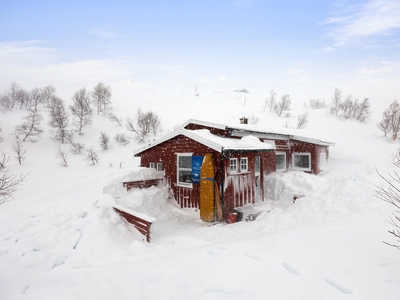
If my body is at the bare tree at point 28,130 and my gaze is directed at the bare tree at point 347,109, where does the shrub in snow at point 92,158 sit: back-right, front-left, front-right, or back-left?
front-right

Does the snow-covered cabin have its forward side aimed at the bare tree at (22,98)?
no

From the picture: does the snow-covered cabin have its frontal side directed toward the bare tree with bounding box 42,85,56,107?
no

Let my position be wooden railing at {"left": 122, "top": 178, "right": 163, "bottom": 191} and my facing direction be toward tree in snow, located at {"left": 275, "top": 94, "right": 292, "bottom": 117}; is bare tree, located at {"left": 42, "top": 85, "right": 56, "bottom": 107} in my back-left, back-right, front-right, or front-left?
front-left

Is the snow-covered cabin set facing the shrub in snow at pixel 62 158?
no

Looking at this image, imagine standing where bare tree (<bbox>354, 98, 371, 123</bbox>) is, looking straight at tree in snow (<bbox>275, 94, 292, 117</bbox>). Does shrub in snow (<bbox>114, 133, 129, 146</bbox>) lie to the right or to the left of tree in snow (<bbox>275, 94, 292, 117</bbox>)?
left

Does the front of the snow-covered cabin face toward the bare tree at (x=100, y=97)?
no
